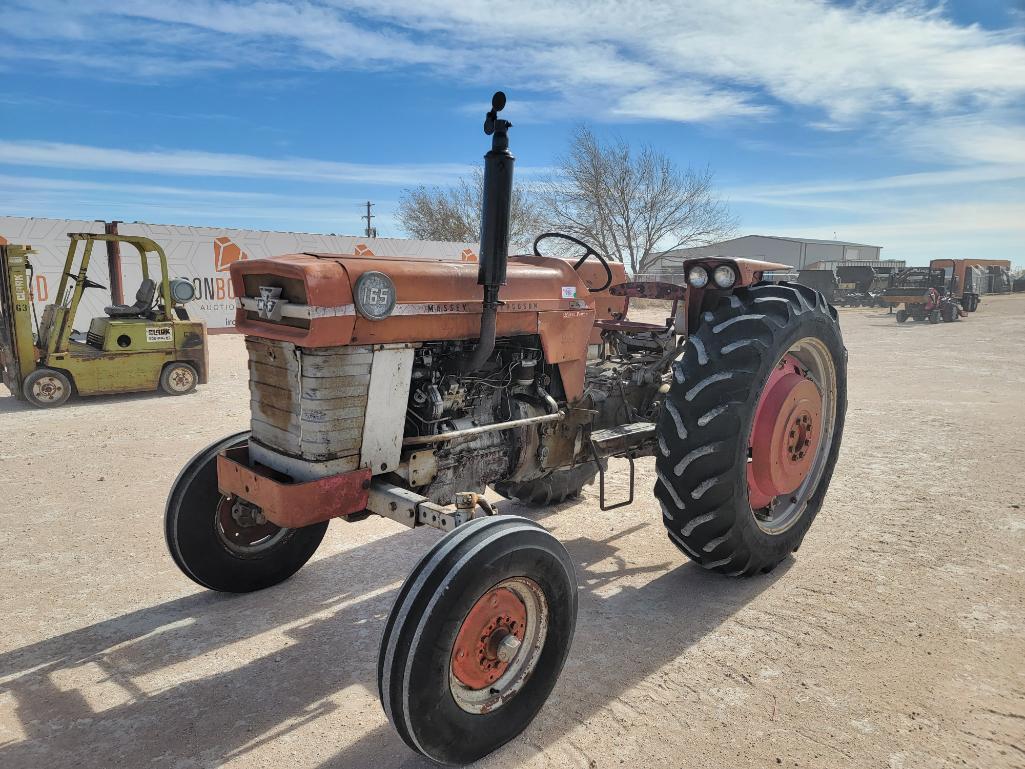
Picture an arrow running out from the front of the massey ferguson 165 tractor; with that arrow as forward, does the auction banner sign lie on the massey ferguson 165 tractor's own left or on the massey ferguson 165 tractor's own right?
on the massey ferguson 165 tractor's own right

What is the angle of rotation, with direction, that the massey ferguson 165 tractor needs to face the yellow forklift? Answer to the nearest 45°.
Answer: approximately 90° to its right

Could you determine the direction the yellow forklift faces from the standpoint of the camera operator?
facing to the left of the viewer

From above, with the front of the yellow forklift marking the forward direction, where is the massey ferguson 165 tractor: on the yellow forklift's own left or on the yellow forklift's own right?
on the yellow forklift's own left

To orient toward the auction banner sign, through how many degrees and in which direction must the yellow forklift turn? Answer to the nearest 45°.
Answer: approximately 90° to its right

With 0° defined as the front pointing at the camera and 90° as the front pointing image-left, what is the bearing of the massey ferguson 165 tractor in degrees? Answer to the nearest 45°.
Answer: approximately 45°
